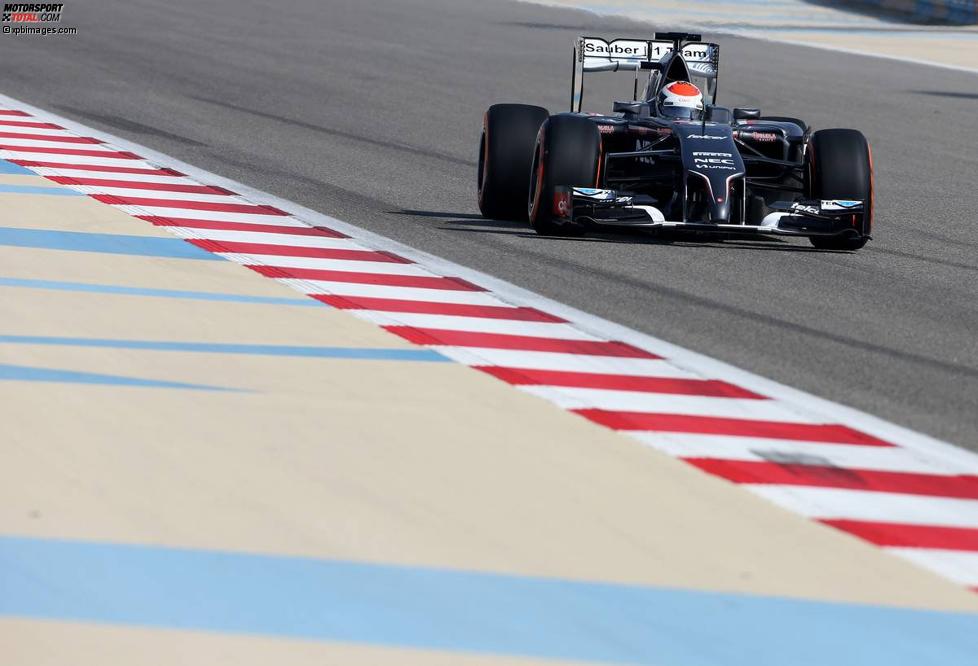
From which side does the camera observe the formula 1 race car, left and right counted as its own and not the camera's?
front
